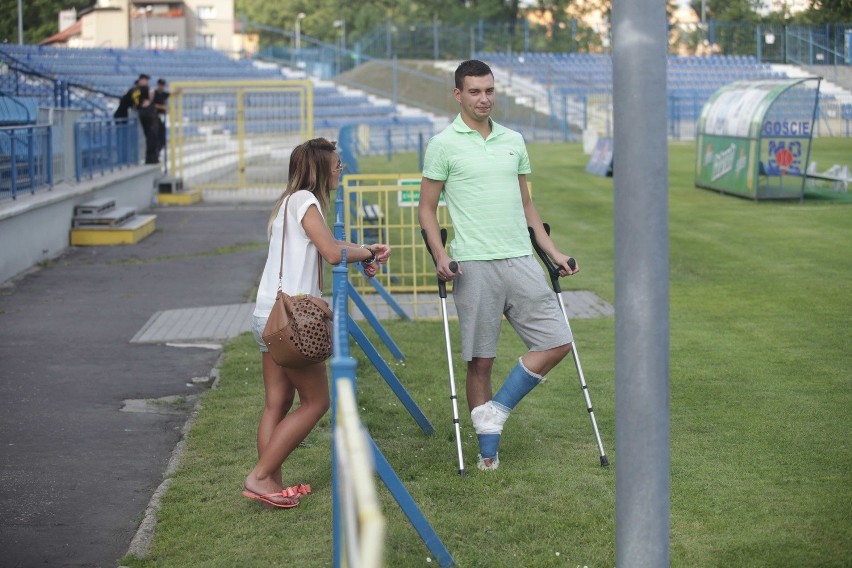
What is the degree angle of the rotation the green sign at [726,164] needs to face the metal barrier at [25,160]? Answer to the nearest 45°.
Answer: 0° — it already faces it

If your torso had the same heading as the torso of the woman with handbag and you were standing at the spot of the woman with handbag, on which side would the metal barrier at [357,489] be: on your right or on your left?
on your right

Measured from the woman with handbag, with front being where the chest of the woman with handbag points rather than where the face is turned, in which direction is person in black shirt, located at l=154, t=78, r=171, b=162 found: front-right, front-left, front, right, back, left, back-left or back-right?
left

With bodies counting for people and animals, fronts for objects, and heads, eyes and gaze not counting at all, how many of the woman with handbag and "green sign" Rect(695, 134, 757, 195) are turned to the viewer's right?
1

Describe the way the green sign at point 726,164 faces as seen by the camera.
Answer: facing the viewer and to the left of the viewer

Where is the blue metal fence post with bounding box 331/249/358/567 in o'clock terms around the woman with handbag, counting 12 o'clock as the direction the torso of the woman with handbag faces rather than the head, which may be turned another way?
The blue metal fence post is roughly at 3 o'clock from the woman with handbag.

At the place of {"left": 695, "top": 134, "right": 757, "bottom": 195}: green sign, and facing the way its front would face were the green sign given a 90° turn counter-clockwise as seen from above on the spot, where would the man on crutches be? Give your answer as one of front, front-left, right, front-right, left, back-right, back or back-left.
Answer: front-right

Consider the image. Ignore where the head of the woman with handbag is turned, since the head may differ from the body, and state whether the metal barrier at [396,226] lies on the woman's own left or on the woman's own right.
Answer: on the woman's own left

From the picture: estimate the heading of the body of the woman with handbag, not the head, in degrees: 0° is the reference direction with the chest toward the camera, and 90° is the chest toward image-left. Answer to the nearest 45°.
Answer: approximately 270°
